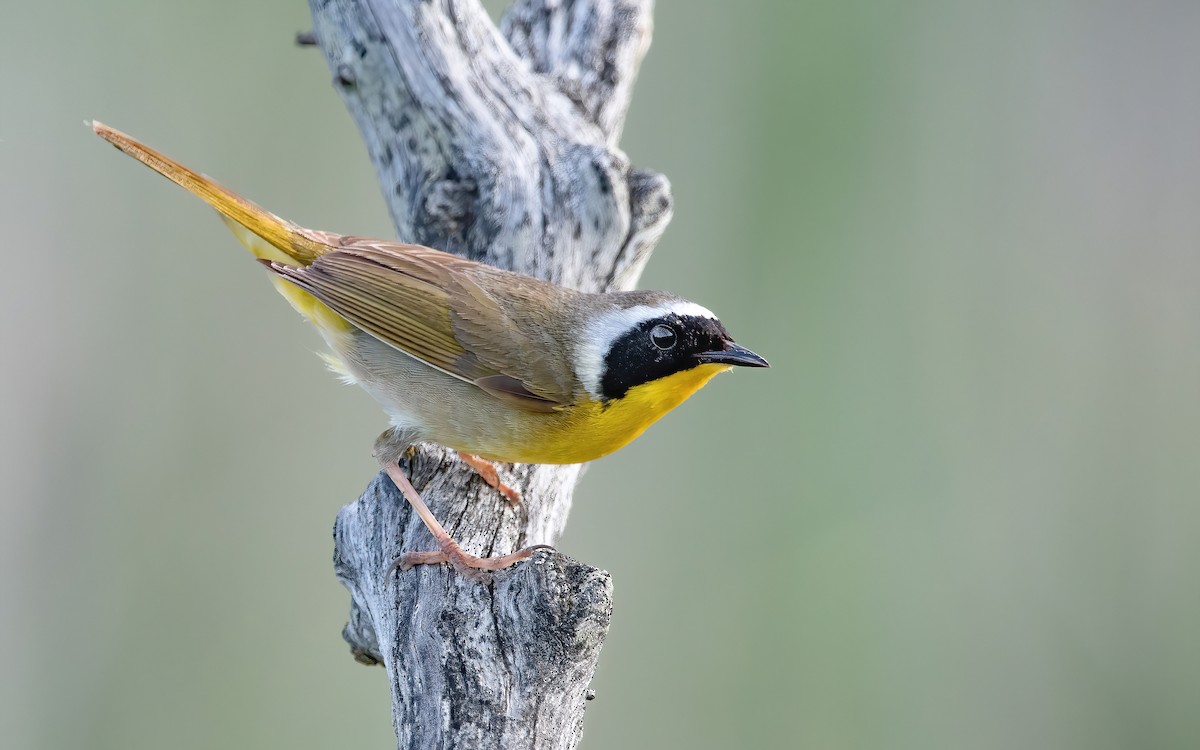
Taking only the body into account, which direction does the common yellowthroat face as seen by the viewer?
to the viewer's right
